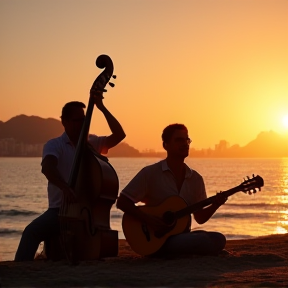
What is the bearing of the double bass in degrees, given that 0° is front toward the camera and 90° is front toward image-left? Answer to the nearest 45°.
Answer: approximately 45°

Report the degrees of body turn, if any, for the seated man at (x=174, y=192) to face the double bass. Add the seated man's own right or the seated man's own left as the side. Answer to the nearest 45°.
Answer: approximately 90° to the seated man's own right

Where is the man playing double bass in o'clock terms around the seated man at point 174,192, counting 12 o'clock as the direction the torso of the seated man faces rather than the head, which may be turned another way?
The man playing double bass is roughly at 4 o'clock from the seated man.

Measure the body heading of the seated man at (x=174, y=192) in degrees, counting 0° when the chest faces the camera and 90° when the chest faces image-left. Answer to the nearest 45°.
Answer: approximately 315°
